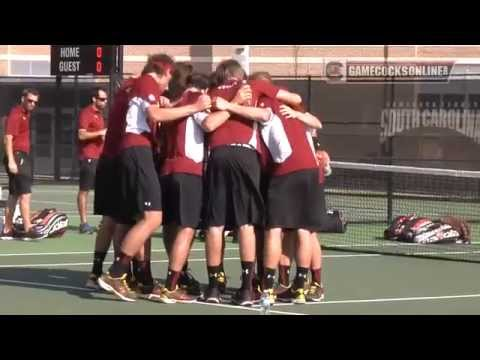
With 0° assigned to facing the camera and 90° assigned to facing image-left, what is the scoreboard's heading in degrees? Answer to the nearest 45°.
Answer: approximately 0°

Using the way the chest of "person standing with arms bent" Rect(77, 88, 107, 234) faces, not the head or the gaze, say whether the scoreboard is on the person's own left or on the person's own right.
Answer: on the person's own left

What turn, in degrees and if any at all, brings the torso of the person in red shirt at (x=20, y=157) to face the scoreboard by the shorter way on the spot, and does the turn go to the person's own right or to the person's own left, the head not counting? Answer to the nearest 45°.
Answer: approximately 135° to the person's own left

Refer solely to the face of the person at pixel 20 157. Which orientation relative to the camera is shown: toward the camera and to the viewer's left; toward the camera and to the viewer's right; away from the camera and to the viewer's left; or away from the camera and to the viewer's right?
toward the camera and to the viewer's right

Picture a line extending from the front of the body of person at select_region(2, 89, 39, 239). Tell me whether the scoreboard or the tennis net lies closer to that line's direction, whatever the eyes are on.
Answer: the tennis net

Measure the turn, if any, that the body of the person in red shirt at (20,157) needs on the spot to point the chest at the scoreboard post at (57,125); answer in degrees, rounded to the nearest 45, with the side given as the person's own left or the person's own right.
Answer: approximately 135° to the person's own left

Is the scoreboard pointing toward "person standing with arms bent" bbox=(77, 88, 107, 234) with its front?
yes
